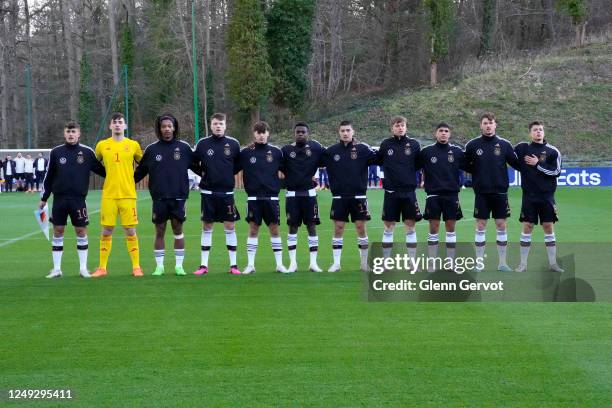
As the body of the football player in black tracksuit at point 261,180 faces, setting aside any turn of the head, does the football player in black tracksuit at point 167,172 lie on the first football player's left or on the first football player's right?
on the first football player's right

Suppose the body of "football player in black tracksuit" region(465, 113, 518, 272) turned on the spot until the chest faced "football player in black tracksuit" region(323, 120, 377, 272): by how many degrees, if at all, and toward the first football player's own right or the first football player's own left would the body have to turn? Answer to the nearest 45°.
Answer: approximately 90° to the first football player's own right

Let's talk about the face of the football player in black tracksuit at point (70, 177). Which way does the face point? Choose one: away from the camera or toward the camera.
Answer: toward the camera

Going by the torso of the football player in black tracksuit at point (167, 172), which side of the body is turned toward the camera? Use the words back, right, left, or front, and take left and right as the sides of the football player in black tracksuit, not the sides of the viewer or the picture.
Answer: front

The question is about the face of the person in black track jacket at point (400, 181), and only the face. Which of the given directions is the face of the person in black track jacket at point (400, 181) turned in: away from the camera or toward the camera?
toward the camera

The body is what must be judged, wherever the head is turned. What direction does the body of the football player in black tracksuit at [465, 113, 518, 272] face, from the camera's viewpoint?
toward the camera

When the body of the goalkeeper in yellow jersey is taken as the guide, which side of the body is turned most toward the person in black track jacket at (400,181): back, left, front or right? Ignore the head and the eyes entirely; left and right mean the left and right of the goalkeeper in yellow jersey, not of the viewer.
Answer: left

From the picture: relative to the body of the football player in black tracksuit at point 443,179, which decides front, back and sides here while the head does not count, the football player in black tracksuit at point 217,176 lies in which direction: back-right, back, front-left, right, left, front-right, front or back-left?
right

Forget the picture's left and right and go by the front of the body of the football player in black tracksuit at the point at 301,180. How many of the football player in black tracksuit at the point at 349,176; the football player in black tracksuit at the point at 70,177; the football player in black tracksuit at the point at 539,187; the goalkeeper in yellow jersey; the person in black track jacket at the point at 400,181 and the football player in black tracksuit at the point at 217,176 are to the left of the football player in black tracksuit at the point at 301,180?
3

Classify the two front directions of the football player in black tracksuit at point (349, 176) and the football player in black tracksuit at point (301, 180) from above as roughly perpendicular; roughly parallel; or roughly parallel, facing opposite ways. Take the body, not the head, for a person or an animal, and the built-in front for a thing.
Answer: roughly parallel

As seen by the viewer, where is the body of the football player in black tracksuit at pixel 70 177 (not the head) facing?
toward the camera

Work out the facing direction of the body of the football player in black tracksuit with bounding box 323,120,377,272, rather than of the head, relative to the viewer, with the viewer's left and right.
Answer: facing the viewer

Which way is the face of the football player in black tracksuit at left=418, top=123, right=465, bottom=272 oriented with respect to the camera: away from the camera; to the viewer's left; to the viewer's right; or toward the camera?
toward the camera

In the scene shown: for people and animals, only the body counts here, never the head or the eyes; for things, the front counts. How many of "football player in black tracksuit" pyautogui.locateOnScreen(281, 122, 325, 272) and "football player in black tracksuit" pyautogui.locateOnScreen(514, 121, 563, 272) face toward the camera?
2
